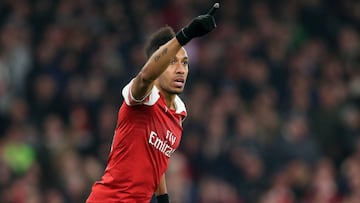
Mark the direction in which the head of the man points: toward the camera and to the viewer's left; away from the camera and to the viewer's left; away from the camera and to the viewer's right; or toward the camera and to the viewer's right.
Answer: toward the camera and to the viewer's right

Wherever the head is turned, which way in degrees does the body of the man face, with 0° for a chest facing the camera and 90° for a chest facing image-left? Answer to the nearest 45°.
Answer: approximately 315°
